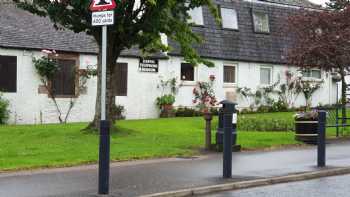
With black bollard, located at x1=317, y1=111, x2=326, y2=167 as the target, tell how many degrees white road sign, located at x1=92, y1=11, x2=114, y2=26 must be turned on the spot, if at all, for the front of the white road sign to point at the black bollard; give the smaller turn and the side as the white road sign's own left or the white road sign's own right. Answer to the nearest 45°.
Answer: approximately 135° to the white road sign's own left

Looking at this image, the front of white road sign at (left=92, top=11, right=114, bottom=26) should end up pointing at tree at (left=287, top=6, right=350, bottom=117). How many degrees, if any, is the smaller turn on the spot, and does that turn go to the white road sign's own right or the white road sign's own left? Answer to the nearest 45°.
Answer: approximately 135° to the white road sign's own left

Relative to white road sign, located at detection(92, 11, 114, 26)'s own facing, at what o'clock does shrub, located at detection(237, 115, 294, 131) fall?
The shrub is roughly at 7 o'clock from the white road sign.

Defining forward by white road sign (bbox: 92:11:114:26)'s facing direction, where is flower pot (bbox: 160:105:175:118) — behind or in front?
behind

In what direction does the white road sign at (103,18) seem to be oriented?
toward the camera

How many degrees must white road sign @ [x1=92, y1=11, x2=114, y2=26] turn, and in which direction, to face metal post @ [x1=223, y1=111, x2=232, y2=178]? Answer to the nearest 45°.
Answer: approximately 135° to its left

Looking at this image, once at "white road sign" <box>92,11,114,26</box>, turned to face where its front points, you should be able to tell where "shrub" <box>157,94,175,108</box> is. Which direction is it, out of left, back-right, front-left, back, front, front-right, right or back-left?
back

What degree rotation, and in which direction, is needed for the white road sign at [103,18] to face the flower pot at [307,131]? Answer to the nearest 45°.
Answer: approximately 135° to its left

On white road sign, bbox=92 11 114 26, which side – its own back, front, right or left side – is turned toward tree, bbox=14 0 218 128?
back
